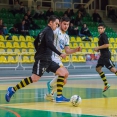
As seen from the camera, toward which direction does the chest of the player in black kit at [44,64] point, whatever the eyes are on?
to the viewer's right

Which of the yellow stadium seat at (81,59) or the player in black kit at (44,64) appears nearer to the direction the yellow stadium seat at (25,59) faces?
the player in black kit

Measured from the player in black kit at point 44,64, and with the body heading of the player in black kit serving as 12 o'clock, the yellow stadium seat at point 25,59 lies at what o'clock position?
The yellow stadium seat is roughly at 9 o'clock from the player in black kit.

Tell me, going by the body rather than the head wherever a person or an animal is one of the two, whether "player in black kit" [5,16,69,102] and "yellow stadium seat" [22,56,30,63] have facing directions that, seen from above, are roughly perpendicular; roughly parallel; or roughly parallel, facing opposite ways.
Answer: roughly perpendicular

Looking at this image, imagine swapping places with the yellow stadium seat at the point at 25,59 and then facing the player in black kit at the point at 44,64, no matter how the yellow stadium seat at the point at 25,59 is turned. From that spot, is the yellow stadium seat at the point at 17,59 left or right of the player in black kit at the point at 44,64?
right

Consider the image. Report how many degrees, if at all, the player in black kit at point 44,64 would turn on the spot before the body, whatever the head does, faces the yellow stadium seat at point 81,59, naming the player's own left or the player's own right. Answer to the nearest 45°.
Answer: approximately 90° to the player's own left

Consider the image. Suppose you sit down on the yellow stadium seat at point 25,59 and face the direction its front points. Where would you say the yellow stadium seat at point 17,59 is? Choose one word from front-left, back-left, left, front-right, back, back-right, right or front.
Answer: front-right

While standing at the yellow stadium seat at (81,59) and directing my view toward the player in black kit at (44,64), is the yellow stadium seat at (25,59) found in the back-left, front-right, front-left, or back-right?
front-right

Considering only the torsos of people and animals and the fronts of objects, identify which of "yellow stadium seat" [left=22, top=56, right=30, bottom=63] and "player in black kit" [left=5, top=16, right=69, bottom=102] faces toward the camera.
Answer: the yellow stadium seat

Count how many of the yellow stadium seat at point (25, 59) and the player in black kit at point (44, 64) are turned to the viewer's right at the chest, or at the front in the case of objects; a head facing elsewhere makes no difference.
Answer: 1

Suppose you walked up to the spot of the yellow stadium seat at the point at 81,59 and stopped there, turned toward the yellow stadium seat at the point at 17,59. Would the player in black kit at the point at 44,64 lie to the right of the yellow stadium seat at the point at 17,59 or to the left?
left

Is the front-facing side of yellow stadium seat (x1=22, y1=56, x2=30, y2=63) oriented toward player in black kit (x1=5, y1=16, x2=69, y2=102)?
yes

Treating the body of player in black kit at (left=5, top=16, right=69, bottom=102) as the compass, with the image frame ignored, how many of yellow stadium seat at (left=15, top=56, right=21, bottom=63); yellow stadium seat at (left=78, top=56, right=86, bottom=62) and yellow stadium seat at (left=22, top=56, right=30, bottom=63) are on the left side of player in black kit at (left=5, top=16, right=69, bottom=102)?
3

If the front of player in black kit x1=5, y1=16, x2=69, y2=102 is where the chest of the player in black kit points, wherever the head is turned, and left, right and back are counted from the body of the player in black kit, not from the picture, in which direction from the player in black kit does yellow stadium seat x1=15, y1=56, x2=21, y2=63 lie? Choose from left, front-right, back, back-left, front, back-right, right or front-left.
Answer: left

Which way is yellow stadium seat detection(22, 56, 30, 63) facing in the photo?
toward the camera
